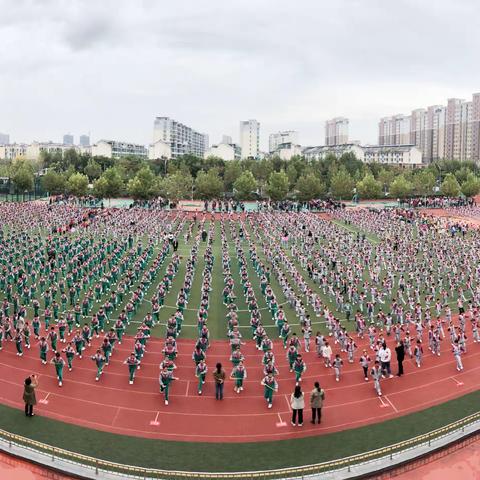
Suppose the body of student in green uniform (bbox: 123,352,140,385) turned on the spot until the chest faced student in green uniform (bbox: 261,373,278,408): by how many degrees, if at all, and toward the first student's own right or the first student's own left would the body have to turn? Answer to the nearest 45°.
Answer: approximately 45° to the first student's own left

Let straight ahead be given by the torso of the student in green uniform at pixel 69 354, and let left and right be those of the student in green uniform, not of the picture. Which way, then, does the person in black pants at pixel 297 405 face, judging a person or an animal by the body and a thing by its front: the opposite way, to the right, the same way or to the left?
the opposite way

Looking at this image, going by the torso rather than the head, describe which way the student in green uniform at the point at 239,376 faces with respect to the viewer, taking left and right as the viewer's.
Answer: facing the viewer

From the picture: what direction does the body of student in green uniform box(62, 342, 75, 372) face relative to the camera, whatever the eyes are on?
toward the camera

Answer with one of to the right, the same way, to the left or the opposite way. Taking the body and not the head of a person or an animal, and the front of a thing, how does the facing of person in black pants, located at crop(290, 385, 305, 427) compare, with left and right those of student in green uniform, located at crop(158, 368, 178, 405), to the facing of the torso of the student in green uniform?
the opposite way

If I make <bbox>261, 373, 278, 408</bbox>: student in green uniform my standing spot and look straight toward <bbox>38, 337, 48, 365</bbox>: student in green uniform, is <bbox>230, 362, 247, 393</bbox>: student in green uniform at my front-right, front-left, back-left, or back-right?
front-right

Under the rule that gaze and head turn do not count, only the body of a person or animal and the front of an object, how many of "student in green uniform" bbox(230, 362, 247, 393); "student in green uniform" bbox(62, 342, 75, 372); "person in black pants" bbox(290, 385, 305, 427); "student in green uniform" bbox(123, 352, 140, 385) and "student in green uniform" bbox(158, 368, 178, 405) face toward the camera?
4

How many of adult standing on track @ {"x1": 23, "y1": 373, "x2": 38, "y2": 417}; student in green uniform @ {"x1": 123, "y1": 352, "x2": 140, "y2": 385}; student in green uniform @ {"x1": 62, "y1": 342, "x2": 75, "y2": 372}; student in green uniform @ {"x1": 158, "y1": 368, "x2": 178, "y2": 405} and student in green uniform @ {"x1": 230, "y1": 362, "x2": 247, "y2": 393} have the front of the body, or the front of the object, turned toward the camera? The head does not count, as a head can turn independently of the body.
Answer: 4

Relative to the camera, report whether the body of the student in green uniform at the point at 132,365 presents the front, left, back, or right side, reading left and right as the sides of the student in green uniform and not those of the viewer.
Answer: front

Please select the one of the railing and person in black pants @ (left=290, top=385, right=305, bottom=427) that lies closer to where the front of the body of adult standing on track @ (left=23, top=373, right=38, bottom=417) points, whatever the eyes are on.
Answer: the person in black pants

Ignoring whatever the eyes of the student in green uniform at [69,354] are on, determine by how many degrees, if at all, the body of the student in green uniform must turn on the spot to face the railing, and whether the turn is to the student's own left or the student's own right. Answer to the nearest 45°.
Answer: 0° — they already face it

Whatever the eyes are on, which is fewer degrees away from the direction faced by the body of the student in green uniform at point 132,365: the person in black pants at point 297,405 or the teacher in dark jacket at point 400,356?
the person in black pants

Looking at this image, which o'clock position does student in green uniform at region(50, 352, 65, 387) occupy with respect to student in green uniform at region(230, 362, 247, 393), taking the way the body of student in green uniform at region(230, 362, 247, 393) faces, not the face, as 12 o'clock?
student in green uniform at region(50, 352, 65, 387) is roughly at 3 o'clock from student in green uniform at region(230, 362, 247, 393).

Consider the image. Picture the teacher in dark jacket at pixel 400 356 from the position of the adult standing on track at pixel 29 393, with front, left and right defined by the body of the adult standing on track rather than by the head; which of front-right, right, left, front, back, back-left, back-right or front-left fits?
front-right

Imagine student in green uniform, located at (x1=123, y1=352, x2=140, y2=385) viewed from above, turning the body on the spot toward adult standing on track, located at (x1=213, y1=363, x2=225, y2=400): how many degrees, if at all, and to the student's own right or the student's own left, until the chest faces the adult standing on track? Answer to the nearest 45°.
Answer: approximately 45° to the student's own left

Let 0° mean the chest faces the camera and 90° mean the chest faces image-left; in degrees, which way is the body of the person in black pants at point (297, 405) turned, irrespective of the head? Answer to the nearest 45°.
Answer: approximately 180°
